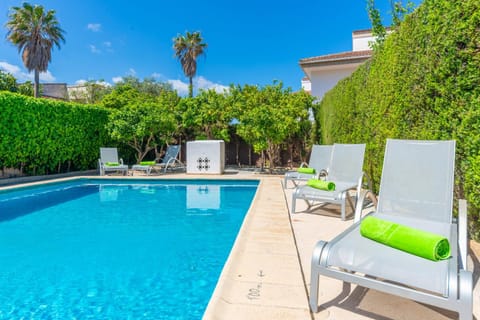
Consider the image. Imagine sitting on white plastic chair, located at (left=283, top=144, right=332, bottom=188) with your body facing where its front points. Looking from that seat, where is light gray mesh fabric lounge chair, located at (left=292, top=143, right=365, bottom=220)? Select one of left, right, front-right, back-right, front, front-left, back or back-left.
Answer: front-left

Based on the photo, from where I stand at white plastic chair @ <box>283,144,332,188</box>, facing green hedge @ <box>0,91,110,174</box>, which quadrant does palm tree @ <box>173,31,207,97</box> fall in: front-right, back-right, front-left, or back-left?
front-right

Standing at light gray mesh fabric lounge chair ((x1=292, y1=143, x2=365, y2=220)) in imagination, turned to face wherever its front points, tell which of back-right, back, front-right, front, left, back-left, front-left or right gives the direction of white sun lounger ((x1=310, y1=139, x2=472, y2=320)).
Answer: front-left

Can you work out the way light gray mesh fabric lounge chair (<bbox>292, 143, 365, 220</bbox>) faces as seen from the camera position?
facing the viewer and to the left of the viewer

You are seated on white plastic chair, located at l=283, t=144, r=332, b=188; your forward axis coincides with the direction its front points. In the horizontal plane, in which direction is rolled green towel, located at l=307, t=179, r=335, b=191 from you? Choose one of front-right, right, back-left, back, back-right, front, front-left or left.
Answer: front-left

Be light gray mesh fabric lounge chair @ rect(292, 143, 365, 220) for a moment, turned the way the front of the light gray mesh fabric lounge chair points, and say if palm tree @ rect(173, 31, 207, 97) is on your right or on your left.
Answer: on your right

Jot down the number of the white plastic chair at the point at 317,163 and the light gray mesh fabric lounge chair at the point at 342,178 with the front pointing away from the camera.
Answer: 0

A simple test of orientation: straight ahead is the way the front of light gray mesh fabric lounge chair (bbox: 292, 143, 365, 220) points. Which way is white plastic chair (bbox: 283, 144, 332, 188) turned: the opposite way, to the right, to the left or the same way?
the same way

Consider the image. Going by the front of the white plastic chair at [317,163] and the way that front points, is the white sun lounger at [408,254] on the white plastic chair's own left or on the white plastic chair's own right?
on the white plastic chair's own left

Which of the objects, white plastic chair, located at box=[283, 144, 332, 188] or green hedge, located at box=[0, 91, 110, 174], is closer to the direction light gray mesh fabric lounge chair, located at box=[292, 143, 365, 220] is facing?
the green hedge

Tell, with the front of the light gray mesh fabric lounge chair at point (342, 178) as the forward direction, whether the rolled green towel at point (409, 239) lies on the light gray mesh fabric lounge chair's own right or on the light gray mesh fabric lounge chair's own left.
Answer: on the light gray mesh fabric lounge chair's own left

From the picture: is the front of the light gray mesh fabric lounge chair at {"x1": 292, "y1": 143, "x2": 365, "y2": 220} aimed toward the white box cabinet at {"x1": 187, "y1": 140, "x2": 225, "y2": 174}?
no
